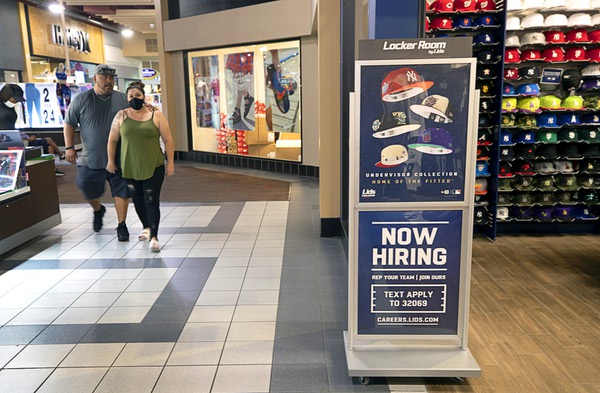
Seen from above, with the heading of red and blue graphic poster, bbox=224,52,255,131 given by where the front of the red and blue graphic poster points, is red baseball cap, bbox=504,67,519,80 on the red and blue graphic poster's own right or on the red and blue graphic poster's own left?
on the red and blue graphic poster's own left

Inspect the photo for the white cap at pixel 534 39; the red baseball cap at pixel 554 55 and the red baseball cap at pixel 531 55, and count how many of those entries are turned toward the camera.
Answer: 3

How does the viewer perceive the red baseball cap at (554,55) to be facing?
facing the viewer

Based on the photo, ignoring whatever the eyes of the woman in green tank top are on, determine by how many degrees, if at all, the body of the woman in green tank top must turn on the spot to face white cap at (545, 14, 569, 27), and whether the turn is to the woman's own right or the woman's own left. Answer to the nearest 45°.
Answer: approximately 90° to the woman's own left

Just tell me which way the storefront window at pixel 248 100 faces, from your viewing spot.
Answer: facing the viewer and to the left of the viewer

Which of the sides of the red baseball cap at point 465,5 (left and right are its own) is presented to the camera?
front

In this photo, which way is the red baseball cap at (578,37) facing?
toward the camera

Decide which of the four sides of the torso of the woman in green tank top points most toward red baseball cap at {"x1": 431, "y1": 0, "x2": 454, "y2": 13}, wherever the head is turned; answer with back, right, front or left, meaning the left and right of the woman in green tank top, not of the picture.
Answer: left

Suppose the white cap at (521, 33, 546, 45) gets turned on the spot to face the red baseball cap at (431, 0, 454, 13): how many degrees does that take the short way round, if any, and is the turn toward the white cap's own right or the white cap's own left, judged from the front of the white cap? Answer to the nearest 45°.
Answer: approximately 45° to the white cap's own right

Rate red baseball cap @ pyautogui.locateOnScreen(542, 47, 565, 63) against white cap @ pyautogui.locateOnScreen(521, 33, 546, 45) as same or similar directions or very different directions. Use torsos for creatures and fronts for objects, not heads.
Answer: same or similar directions

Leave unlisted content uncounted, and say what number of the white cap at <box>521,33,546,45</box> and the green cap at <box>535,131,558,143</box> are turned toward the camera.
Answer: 2
